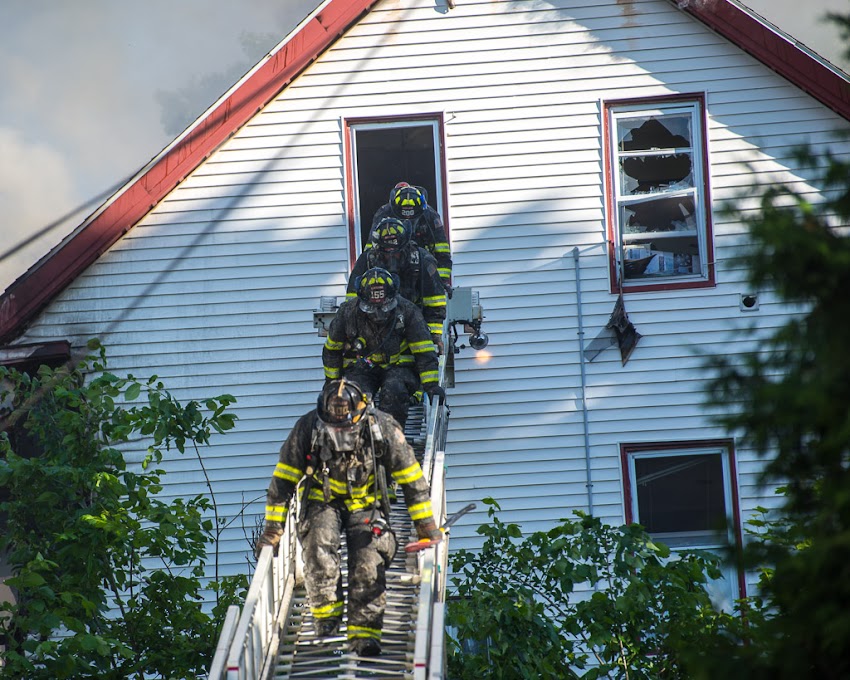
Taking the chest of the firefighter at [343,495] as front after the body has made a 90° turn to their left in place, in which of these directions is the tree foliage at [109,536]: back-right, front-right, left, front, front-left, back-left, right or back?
back-left

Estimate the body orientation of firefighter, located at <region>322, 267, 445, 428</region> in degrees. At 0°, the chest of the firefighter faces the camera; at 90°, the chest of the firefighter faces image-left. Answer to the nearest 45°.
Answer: approximately 0°
